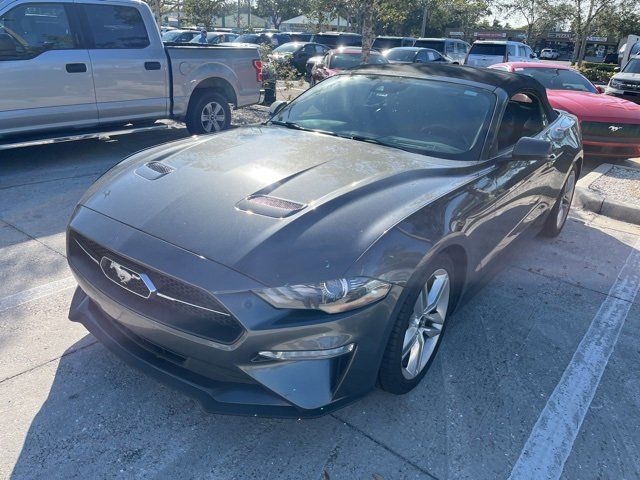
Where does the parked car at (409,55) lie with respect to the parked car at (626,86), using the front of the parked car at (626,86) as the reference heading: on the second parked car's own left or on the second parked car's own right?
on the second parked car's own right

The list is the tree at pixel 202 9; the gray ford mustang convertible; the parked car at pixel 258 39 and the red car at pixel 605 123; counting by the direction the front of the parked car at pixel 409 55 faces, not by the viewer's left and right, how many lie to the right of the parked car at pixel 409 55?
2

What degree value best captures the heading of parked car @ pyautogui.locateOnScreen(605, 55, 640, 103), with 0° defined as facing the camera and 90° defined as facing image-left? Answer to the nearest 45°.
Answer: approximately 45°

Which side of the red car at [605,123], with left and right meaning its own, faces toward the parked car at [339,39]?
back

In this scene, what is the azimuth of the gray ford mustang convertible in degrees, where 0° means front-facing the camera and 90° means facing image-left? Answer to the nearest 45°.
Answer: approximately 45°

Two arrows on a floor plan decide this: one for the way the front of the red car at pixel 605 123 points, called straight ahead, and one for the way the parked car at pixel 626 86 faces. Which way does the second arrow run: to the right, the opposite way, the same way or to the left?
to the right

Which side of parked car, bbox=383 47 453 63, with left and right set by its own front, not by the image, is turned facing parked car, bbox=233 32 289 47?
right

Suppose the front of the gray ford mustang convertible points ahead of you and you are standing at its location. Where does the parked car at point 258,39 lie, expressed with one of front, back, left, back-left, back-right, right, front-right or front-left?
back-right

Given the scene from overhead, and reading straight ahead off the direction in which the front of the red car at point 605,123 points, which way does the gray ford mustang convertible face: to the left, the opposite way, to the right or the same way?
to the right

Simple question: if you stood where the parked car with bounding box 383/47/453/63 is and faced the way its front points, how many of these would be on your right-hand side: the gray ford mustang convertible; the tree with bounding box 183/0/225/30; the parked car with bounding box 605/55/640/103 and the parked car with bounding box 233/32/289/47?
2

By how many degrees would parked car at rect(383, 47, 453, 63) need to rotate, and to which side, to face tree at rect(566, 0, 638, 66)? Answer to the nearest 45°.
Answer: approximately 180°

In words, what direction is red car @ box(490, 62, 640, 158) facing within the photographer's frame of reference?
facing the viewer and to the right of the viewer

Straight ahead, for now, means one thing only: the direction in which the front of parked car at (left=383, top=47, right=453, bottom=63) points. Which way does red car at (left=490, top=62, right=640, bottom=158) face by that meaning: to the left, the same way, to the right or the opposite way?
to the left

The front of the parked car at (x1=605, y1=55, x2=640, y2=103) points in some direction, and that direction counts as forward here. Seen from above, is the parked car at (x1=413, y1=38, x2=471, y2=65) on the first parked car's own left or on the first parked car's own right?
on the first parked car's own right

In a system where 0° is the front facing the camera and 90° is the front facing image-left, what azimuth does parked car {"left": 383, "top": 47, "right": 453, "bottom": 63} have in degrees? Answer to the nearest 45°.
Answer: approximately 45°

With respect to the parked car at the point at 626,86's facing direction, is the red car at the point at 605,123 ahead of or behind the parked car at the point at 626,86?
ahead
